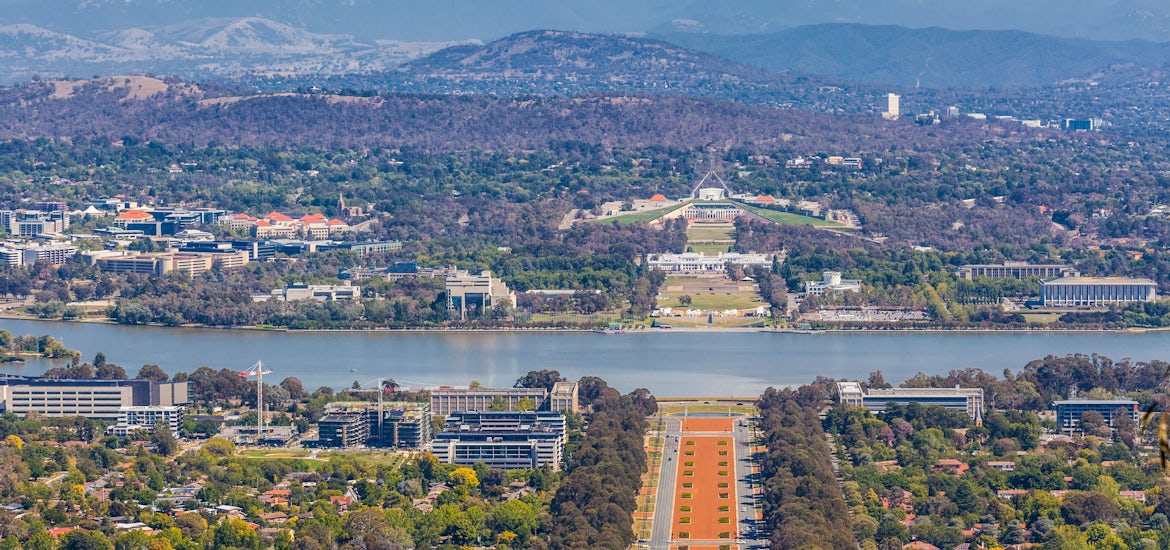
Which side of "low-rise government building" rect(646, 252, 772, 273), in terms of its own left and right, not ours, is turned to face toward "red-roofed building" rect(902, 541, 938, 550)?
front

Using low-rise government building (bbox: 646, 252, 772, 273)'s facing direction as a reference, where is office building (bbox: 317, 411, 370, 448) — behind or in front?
in front

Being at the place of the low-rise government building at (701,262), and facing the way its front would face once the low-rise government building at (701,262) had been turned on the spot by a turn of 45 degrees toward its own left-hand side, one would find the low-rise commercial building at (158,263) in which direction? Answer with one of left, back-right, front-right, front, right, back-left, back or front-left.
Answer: back-right

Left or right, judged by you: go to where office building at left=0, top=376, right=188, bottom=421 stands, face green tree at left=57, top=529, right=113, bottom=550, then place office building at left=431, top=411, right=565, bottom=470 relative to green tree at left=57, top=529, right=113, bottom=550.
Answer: left

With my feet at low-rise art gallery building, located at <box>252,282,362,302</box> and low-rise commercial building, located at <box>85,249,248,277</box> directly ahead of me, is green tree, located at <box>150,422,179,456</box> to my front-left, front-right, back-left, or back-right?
back-left

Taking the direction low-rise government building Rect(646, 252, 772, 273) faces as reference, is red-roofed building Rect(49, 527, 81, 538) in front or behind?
in front

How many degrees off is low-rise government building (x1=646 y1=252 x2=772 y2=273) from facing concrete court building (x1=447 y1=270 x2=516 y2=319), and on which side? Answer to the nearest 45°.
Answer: approximately 45° to its right

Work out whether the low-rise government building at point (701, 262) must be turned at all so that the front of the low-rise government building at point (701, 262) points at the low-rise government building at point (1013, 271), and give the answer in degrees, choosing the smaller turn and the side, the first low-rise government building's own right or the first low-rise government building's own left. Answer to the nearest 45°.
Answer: approximately 90° to the first low-rise government building's own left

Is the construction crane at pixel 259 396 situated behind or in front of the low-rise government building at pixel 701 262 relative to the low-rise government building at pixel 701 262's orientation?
in front

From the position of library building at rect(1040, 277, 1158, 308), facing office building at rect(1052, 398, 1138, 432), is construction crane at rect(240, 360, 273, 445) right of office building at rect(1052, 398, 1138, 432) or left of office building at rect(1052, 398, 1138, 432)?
right

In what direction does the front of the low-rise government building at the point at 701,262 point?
toward the camera

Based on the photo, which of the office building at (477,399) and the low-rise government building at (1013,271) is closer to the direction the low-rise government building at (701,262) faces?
the office building
